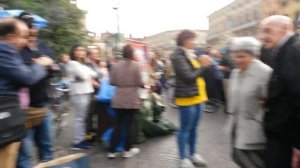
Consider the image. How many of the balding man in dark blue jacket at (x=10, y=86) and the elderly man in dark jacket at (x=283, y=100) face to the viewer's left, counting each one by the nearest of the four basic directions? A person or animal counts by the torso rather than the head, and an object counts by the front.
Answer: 1

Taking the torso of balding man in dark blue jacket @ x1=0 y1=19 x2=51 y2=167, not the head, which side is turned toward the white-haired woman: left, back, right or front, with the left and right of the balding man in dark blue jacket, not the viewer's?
front

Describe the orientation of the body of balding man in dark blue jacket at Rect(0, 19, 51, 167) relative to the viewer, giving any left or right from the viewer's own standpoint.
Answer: facing to the right of the viewer

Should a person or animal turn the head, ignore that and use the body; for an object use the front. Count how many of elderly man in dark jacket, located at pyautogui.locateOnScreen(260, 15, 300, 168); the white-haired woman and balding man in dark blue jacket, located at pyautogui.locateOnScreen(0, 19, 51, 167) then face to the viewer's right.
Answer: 1

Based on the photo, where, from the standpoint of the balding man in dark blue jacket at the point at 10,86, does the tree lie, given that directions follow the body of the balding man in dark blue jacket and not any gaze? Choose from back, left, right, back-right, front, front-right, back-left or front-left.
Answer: left

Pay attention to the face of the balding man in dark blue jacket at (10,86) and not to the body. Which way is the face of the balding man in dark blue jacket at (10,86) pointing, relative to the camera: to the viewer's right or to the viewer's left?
to the viewer's right

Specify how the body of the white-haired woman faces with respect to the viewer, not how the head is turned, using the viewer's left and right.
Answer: facing the viewer and to the left of the viewer

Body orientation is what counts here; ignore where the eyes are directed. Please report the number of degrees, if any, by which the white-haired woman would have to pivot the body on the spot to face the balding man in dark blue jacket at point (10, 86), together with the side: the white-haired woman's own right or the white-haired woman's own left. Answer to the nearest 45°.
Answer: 0° — they already face them

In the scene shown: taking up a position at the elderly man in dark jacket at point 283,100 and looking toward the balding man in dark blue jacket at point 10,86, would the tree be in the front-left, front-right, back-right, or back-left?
front-right

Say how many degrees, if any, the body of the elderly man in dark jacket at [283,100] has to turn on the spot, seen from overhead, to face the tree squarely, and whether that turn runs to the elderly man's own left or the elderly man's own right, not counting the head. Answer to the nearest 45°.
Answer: approximately 45° to the elderly man's own right

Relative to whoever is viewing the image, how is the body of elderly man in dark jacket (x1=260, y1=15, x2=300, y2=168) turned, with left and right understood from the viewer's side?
facing to the left of the viewer
